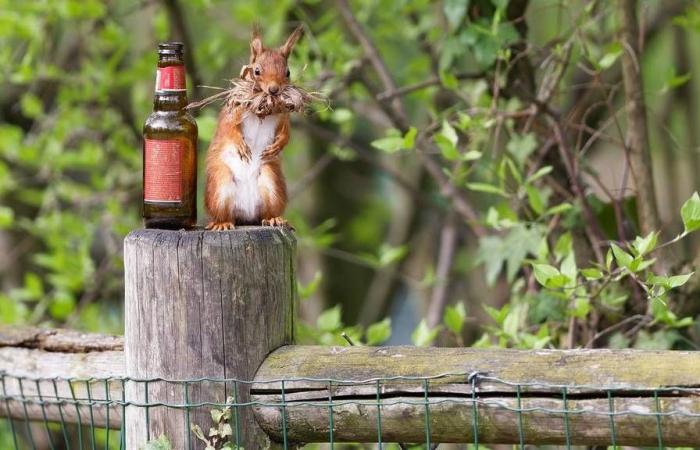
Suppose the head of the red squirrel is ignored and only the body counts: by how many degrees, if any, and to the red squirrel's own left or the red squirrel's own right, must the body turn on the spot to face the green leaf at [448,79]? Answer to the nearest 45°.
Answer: approximately 135° to the red squirrel's own left

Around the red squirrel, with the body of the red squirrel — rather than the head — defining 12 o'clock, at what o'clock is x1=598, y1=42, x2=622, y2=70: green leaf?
The green leaf is roughly at 8 o'clock from the red squirrel.

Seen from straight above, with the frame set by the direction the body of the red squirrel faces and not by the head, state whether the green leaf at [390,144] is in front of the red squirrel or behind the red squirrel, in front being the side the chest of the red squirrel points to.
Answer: behind

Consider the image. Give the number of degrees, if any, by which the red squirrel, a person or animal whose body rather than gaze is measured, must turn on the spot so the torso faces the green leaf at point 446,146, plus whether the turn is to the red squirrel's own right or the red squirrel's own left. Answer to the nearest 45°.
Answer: approximately 135° to the red squirrel's own left

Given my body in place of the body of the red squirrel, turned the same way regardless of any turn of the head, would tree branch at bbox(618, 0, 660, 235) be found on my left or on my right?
on my left

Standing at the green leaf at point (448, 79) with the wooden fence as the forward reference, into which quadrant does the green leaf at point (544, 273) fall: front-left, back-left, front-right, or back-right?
front-left

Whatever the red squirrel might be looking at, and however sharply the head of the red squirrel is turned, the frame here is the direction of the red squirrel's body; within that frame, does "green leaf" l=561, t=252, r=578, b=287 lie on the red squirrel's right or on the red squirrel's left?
on the red squirrel's left

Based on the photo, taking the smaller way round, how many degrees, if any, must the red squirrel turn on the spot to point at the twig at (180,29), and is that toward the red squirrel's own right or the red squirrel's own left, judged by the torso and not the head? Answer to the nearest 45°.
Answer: approximately 180°

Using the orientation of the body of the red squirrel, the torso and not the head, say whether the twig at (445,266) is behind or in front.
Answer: behind

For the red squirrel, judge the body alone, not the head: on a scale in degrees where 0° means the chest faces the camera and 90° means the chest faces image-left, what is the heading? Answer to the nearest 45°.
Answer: approximately 0°
